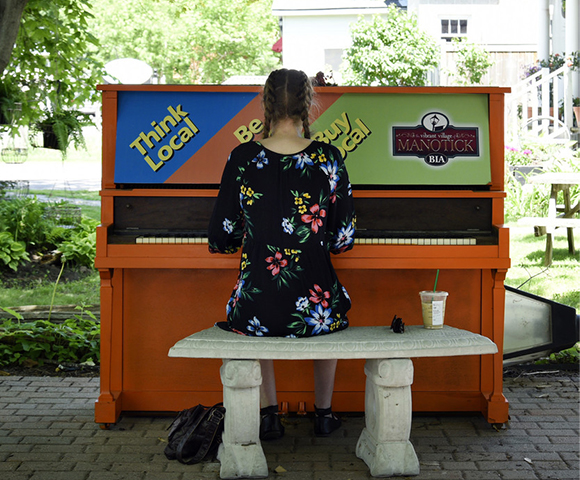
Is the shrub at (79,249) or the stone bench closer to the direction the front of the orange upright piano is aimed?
the stone bench

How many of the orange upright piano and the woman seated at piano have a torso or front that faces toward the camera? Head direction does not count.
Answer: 1

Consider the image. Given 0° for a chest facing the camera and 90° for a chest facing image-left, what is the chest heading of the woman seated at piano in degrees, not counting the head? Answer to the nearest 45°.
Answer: approximately 180°

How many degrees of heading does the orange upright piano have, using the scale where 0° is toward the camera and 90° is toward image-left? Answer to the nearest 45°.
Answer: approximately 0°

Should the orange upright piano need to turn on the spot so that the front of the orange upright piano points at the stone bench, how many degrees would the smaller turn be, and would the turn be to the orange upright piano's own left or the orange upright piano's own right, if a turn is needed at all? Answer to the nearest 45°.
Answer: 0° — it already faces it

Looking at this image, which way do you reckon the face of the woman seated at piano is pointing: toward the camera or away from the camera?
away from the camera

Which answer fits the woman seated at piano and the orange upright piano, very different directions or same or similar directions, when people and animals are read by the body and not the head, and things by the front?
very different directions
